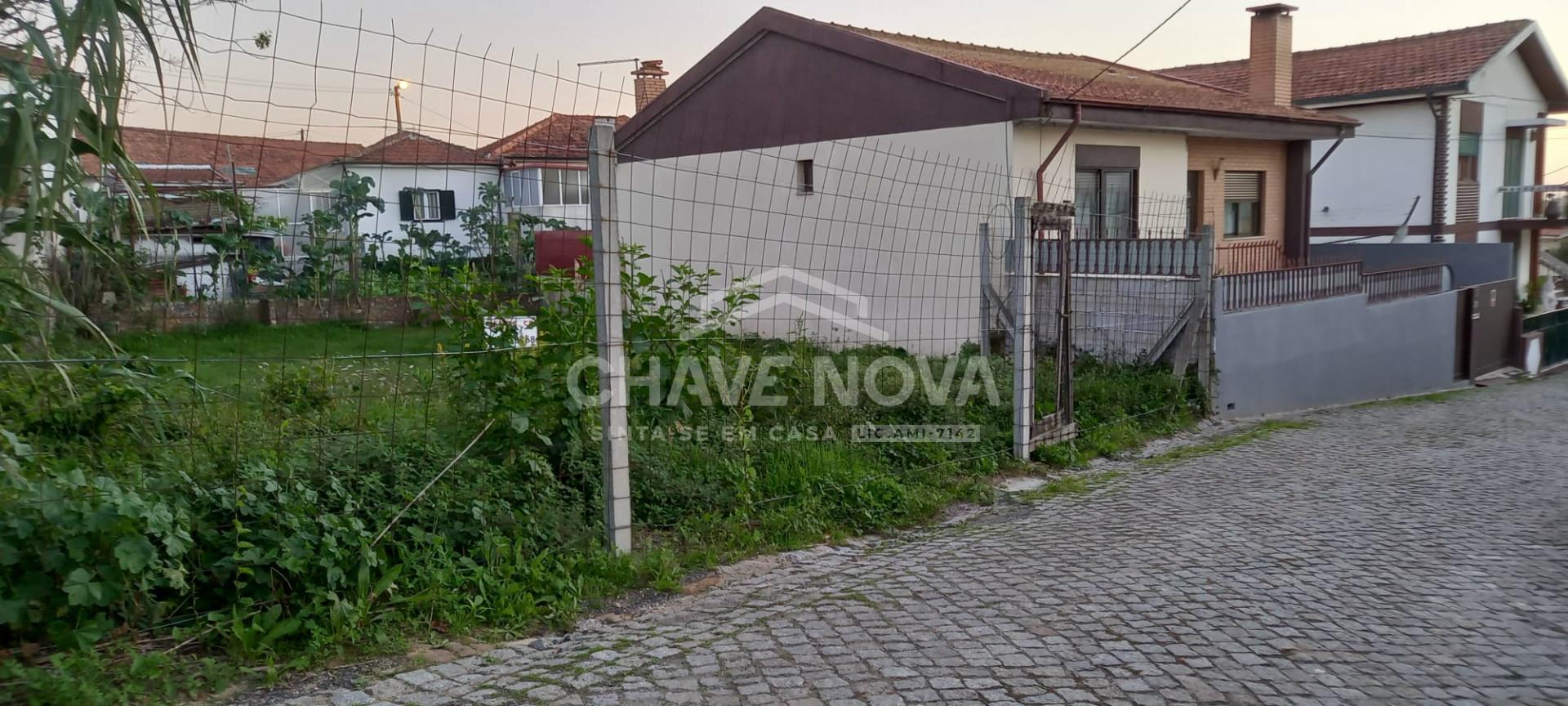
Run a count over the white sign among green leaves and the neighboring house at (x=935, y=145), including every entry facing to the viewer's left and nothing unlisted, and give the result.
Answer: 0

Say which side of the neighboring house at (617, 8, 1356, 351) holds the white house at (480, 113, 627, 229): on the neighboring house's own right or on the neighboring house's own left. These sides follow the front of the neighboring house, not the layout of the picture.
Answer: on the neighboring house's own right

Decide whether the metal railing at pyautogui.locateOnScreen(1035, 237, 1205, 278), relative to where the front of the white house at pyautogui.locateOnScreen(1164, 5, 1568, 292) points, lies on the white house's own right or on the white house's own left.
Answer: on the white house's own right

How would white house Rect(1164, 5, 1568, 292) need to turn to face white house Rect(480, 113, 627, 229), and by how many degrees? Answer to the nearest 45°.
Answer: approximately 45° to its right

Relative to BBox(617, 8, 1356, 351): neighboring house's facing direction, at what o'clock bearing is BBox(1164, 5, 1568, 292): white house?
The white house is roughly at 9 o'clock from the neighboring house.

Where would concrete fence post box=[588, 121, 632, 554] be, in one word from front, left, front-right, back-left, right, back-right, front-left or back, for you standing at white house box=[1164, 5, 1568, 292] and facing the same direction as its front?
front-right

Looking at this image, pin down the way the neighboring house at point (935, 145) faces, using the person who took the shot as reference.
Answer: facing the viewer and to the right of the viewer
